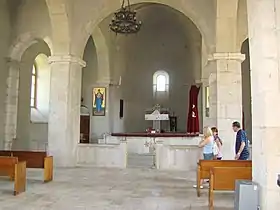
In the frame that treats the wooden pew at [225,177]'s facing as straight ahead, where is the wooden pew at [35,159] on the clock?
the wooden pew at [35,159] is roughly at 10 o'clock from the wooden pew at [225,177].

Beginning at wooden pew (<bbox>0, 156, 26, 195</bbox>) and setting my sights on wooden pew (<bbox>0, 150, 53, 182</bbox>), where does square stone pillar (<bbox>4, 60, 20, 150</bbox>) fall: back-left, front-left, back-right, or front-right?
front-left

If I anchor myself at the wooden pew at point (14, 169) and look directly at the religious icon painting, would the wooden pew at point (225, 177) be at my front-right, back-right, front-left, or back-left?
back-right

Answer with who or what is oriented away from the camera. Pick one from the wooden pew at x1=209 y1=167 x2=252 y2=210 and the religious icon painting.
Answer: the wooden pew

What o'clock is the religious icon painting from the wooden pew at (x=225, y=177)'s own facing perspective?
The religious icon painting is roughly at 11 o'clock from the wooden pew.

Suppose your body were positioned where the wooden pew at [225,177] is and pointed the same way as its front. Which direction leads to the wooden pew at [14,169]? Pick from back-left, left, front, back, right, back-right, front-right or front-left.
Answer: left

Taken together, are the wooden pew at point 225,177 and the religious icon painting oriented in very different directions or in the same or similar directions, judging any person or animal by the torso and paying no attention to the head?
very different directions

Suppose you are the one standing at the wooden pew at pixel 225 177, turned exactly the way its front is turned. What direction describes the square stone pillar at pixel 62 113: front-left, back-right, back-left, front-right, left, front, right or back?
front-left

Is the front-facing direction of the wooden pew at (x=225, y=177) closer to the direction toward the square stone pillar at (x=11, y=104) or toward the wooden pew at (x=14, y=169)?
the square stone pillar

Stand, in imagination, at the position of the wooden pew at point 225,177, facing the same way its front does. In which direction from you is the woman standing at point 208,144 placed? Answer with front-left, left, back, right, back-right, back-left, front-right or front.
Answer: front

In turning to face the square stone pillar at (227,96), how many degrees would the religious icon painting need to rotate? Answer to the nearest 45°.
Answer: approximately 45° to its left

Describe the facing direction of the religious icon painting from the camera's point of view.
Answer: facing the viewer

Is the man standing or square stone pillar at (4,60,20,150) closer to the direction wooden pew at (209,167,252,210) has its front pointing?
the man standing

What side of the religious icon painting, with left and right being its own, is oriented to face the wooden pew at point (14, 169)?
front

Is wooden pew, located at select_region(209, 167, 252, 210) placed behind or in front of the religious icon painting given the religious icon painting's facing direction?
in front

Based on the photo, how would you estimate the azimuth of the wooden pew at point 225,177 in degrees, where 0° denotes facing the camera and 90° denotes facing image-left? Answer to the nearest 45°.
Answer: approximately 180°

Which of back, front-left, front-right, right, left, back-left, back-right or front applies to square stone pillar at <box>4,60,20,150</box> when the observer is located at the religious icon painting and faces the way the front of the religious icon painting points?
front-right

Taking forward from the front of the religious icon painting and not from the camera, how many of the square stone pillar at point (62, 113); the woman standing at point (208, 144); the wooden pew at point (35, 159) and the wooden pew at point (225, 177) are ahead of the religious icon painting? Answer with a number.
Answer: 4
